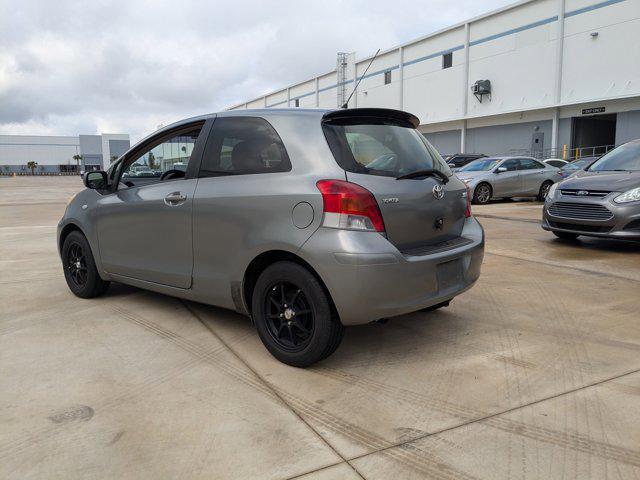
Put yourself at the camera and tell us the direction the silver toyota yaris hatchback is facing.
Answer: facing away from the viewer and to the left of the viewer

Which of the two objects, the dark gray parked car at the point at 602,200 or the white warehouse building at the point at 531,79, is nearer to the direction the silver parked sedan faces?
the dark gray parked car

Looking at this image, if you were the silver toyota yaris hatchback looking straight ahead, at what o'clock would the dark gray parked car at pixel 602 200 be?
The dark gray parked car is roughly at 3 o'clock from the silver toyota yaris hatchback.

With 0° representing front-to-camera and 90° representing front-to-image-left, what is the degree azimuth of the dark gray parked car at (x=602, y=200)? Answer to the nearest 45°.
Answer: approximately 45°

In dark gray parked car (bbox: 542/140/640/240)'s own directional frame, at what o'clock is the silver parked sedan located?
The silver parked sedan is roughly at 4 o'clock from the dark gray parked car.
